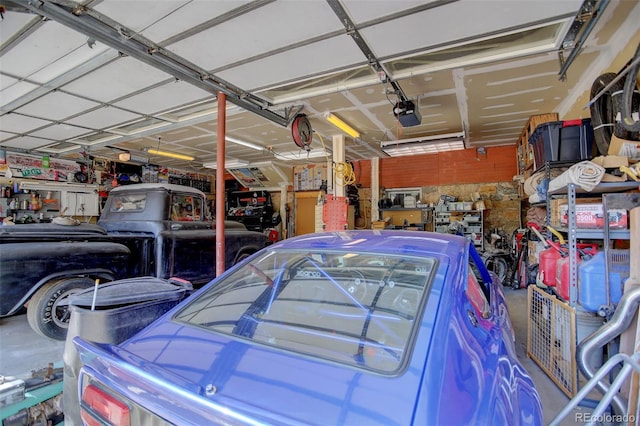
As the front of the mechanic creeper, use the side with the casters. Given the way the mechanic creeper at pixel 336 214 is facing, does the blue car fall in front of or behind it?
in front

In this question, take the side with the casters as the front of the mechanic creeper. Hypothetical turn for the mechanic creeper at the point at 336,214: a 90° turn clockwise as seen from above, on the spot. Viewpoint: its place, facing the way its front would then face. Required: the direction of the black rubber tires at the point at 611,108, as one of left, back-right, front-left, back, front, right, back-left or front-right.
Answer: back-left

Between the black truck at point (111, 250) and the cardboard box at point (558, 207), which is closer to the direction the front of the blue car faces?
the cardboard box

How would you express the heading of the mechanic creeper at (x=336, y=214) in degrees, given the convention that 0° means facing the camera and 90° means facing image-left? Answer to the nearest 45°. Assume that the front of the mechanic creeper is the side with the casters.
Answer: approximately 0°

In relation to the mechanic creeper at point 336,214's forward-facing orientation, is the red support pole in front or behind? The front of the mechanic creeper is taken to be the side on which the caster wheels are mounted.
in front

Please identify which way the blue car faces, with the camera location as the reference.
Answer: facing away from the viewer and to the right of the viewer

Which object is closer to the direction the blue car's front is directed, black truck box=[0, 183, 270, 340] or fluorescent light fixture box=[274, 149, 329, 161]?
the fluorescent light fixture

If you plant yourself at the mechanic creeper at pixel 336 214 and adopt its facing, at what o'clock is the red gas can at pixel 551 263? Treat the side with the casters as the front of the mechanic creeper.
The red gas can is roughly at 11 o'clock from the mechanic creeper.

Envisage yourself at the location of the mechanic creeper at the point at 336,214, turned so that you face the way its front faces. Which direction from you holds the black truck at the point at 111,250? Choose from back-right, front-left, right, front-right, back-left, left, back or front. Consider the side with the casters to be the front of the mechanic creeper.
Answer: front-right

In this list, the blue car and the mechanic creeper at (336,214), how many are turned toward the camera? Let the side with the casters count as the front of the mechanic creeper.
1

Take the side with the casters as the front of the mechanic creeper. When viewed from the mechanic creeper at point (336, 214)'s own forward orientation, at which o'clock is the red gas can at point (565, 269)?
The red gas can is roughly at 11 o'clock from the mechanic creeper.

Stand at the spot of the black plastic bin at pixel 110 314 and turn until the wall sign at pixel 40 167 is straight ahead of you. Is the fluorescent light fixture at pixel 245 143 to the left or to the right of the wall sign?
right
